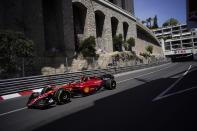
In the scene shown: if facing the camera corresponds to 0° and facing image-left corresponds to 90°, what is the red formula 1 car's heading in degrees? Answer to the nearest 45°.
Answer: approximately 45°

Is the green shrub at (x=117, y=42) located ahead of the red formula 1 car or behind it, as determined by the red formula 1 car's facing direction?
behind

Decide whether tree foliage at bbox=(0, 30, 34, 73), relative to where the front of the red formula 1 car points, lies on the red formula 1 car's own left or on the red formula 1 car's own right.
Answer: on the red formula 1 car's own right
